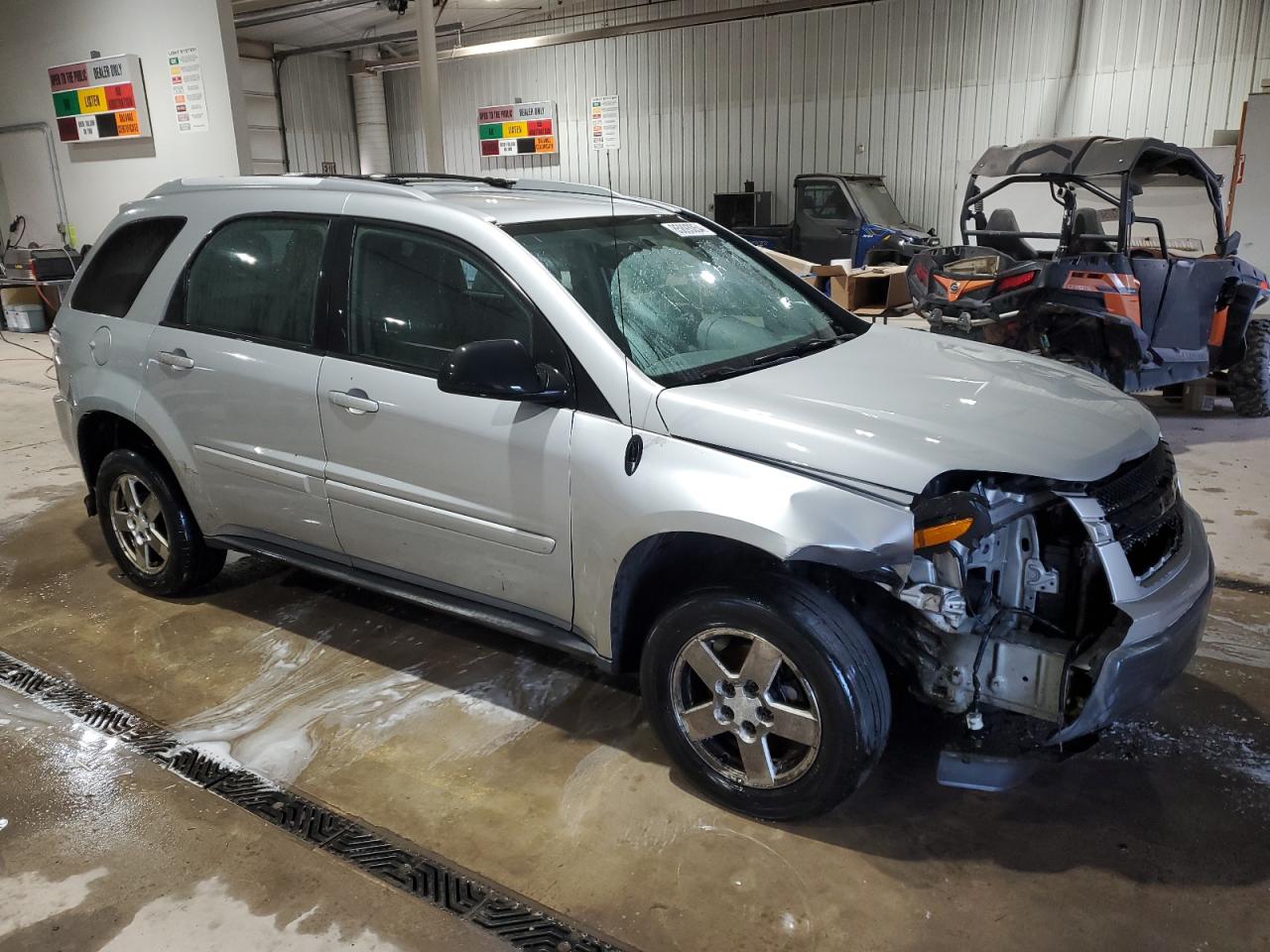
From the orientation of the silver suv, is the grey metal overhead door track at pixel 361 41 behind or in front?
behind

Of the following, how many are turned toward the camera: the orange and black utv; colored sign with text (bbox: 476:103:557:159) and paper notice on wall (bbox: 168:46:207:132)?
2

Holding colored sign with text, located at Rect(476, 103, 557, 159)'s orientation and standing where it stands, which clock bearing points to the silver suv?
The silver suv is roughly at 12 o'clock from the colored sign with text.

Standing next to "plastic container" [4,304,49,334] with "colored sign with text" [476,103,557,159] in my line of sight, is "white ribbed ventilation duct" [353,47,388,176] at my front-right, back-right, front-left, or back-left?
front-left

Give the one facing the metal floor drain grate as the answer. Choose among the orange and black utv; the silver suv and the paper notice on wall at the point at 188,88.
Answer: the paper notice on wall

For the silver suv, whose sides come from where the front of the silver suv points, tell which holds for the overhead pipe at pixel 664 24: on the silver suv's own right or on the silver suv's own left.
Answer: on the silver suv's own left

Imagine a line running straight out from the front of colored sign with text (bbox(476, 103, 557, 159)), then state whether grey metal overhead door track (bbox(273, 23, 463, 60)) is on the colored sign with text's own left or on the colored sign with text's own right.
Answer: on the colored sign with text's own right

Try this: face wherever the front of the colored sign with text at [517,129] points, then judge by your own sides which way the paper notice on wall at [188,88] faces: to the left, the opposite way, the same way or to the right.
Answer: the same way

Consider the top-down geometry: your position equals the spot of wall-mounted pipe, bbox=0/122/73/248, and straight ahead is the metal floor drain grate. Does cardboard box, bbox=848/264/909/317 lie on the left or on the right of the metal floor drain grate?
left

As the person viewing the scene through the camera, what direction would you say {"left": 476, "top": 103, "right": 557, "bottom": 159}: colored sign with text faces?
facing the viewer

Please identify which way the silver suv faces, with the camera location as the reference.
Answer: facing the viewer and to the right of the viewer

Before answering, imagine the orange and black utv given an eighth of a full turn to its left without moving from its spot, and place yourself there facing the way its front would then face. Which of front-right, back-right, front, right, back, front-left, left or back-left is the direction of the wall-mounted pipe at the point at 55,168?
left

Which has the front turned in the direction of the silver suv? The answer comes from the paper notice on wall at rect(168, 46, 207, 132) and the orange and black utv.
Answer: the paper notice on wall

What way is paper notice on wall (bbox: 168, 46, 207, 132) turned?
toward the camera

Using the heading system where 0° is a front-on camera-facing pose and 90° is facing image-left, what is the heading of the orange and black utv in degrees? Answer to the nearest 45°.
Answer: approximately 225°

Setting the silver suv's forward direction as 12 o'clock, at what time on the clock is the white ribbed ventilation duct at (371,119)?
The white ribbed ventilation duct is roughly at 7 o'clock from the silver suv.

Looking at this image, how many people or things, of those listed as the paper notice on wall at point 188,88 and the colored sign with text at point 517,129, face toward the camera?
2
